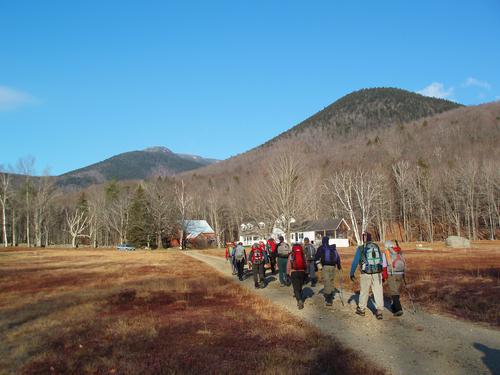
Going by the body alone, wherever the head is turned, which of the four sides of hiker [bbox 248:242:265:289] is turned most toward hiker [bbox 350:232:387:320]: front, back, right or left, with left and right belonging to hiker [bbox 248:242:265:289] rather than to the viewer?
back

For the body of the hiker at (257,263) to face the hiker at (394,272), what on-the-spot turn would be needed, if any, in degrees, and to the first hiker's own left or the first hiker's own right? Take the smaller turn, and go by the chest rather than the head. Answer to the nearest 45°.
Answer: approximately 135° to the first hiker's own right

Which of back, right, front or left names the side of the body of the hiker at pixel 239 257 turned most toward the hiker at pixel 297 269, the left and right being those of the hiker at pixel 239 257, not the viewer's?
back

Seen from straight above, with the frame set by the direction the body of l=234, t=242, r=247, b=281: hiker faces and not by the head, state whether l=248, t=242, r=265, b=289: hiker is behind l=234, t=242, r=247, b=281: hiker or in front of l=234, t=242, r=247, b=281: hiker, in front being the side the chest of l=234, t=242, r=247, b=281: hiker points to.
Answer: behind

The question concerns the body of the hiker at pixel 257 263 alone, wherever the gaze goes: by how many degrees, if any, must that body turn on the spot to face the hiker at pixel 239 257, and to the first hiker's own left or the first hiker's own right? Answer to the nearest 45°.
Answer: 0° — they already face them

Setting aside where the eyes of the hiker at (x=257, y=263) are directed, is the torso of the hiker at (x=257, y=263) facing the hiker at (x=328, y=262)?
no

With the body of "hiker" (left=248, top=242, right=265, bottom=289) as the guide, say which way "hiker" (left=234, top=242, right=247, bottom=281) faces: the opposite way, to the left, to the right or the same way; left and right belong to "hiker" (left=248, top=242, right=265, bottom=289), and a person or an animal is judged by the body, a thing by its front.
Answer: the same way

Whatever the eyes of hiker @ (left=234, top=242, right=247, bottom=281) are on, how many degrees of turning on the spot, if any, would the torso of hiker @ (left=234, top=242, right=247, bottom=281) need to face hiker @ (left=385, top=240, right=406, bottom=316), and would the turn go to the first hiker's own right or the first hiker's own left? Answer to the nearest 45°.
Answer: approximately 180°

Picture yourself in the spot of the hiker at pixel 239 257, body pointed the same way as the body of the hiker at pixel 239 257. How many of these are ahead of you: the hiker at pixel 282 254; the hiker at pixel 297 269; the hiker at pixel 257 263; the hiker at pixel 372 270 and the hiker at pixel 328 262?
0

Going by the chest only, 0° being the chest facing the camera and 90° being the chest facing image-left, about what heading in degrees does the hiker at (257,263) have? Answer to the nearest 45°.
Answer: approximately 180°

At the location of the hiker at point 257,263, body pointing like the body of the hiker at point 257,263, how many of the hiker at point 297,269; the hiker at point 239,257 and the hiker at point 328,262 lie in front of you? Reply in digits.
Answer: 1

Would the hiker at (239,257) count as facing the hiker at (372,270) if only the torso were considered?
no

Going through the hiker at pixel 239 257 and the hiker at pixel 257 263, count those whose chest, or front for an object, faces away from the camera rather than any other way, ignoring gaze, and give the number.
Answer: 2

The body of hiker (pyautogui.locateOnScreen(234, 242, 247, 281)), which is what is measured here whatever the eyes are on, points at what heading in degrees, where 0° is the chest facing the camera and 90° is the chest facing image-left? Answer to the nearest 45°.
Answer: approximately 180°

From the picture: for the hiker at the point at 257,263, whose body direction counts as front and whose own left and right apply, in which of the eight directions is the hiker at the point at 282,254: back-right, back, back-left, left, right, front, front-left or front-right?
right

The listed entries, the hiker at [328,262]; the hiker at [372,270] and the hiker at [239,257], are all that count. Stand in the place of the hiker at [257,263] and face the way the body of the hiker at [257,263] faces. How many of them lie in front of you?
1
